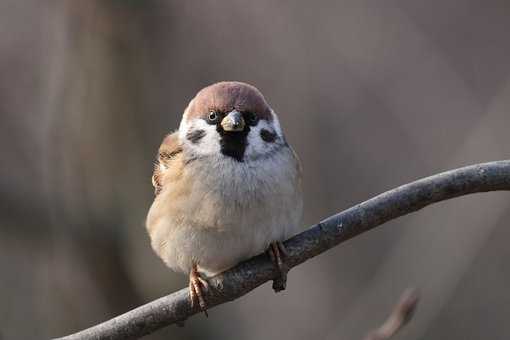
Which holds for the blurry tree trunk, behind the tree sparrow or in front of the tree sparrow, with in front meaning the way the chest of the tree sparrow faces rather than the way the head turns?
behind

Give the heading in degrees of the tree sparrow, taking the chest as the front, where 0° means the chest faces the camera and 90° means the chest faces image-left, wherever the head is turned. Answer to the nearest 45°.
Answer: approximately 0°
